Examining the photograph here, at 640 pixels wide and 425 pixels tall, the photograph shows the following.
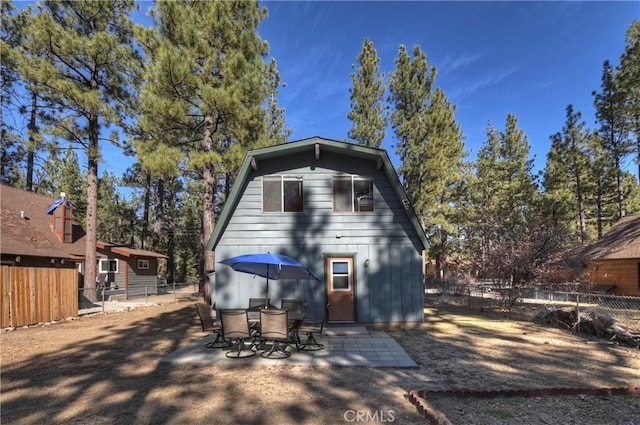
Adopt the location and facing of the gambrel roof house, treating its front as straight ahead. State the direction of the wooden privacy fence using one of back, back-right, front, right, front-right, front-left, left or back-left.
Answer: right

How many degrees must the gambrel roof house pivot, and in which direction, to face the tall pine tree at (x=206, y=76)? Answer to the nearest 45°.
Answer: approximately 135° to its right

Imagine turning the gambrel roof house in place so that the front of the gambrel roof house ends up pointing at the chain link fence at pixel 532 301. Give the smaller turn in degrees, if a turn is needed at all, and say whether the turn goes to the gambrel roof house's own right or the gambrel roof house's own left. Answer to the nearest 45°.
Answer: approximately 135° to the gambrel roof house's own left

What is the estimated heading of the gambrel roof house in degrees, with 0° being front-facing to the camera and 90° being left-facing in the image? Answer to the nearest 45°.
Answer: approximately 0°

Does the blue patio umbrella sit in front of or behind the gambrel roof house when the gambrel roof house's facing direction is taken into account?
in front
